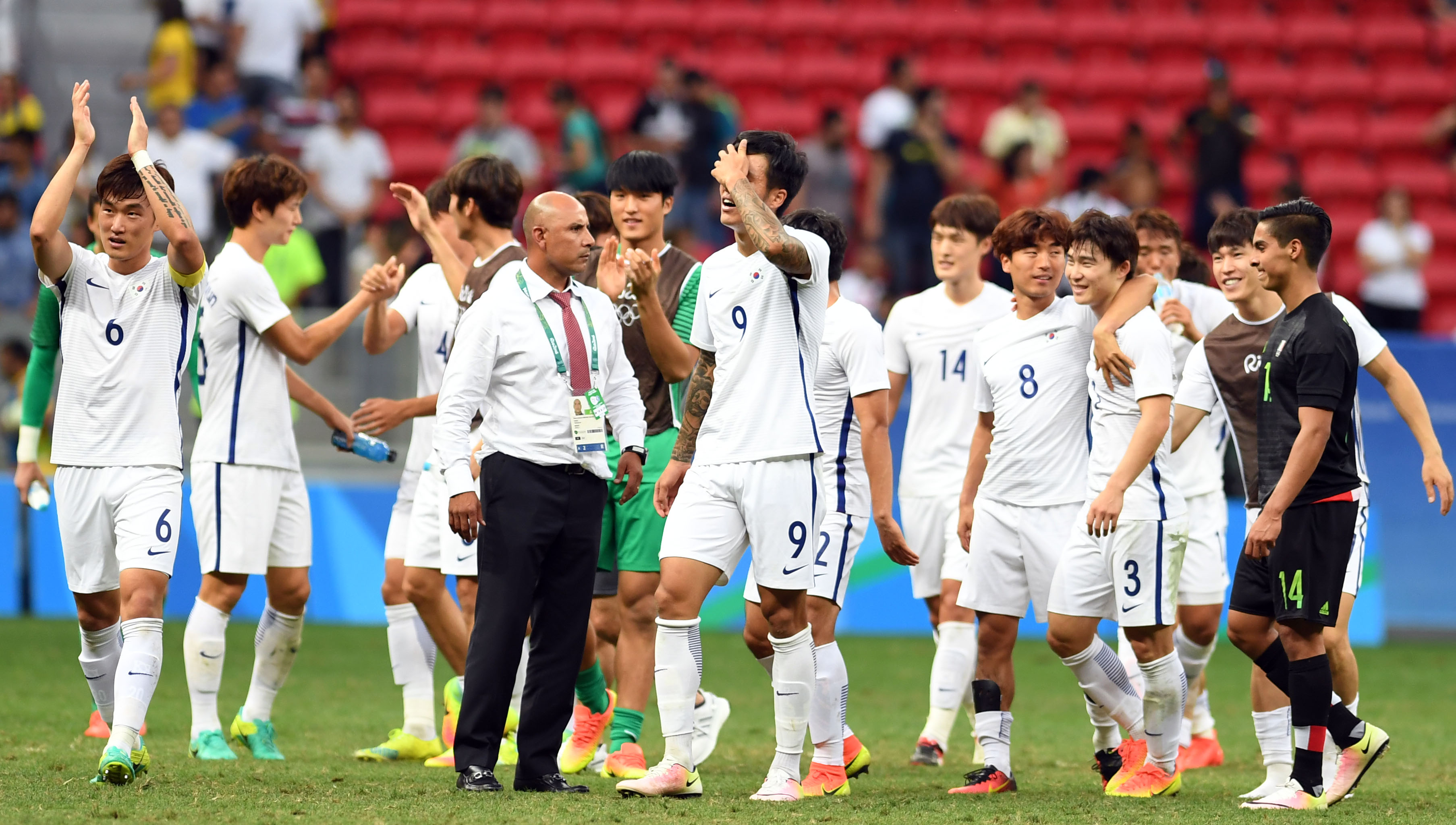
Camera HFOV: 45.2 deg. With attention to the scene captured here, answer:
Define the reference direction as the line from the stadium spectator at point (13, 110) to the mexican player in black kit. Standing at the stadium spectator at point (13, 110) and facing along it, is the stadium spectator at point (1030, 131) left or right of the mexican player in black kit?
left

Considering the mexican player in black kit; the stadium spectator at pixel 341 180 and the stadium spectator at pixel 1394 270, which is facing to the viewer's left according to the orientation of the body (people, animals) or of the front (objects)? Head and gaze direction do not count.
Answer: the mexican player in black kit

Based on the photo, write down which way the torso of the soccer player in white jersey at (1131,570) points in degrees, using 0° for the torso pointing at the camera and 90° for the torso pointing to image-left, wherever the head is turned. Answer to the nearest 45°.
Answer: approximately 45°

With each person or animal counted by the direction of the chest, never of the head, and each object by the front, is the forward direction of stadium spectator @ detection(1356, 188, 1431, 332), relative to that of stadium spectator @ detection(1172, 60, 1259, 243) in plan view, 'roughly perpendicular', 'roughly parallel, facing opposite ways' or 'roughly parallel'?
roughly parallel

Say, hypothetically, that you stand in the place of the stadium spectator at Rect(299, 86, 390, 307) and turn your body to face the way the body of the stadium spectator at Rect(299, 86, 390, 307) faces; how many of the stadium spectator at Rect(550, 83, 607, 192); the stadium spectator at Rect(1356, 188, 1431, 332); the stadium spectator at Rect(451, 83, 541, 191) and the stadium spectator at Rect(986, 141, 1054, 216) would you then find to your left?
4

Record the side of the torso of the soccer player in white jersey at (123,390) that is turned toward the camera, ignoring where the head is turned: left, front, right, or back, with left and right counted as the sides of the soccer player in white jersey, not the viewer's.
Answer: front

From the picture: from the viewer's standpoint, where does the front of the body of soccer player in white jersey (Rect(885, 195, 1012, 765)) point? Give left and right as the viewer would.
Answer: facing the viewer

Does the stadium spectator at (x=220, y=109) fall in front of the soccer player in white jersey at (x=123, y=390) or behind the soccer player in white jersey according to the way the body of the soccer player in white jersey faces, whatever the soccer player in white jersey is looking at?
behind

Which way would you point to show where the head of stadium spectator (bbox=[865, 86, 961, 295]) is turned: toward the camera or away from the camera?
toward the camera

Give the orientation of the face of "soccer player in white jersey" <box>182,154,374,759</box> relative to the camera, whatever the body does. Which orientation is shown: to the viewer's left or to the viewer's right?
to the viewer's right

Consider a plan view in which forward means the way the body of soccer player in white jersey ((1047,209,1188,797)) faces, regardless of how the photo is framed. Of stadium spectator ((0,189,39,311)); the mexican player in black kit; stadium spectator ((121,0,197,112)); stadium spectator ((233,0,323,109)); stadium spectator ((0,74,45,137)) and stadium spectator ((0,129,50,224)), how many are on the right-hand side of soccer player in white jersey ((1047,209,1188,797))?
5

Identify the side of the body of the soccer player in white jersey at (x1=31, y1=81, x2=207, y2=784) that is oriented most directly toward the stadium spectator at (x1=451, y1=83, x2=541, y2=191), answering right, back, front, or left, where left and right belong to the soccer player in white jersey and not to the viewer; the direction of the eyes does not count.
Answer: back

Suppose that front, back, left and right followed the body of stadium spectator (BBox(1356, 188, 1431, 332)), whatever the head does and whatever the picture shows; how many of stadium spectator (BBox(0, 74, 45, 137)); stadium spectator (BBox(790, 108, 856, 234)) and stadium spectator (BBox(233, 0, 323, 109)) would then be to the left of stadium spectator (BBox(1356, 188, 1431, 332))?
0
